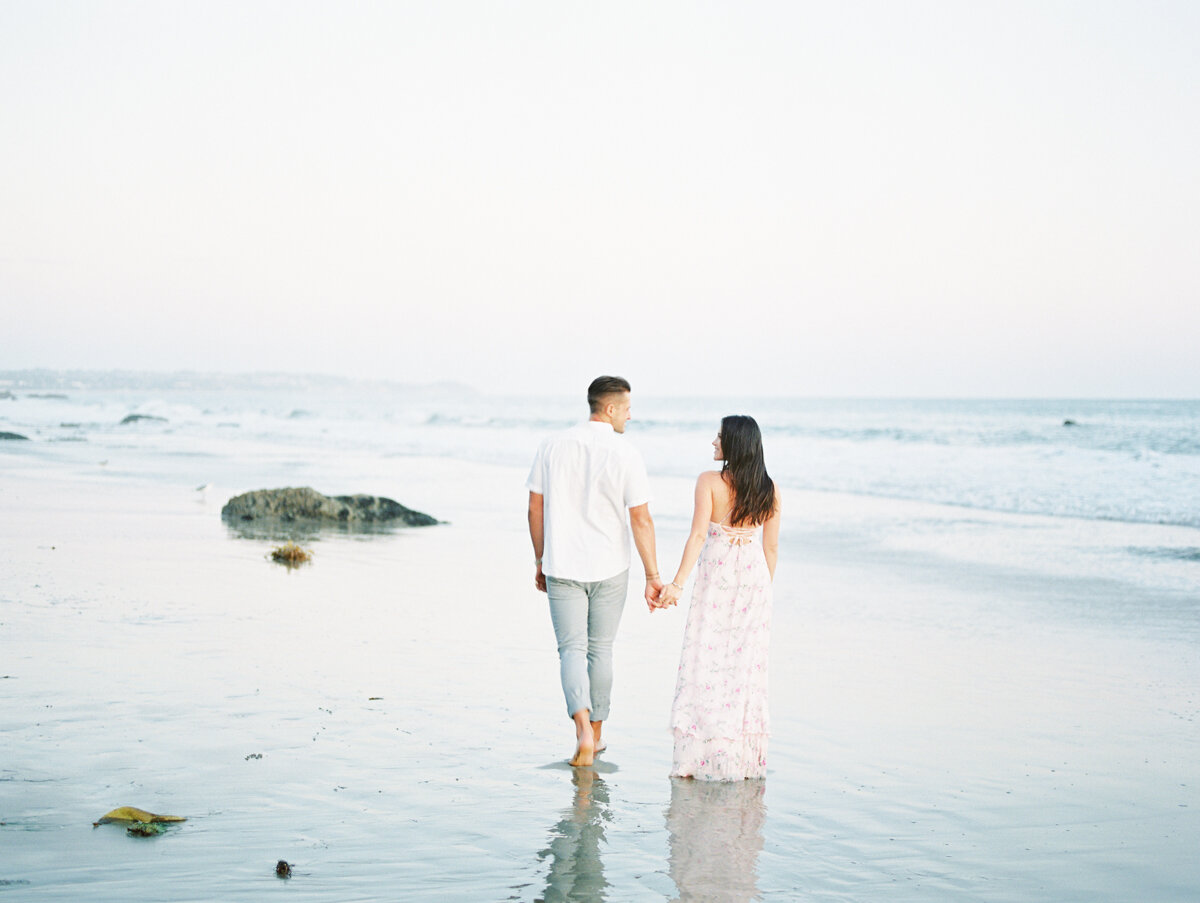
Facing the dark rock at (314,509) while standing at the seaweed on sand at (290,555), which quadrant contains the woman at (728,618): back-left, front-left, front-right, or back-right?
back-right

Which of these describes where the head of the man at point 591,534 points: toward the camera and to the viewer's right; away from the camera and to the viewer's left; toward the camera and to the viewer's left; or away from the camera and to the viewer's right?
away from the camera and to the viewer's right

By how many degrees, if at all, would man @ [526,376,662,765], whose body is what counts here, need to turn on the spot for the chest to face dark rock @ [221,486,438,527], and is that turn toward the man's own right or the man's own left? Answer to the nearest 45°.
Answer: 0° — they already face it

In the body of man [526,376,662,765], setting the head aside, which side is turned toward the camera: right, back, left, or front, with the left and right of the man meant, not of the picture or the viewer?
back
